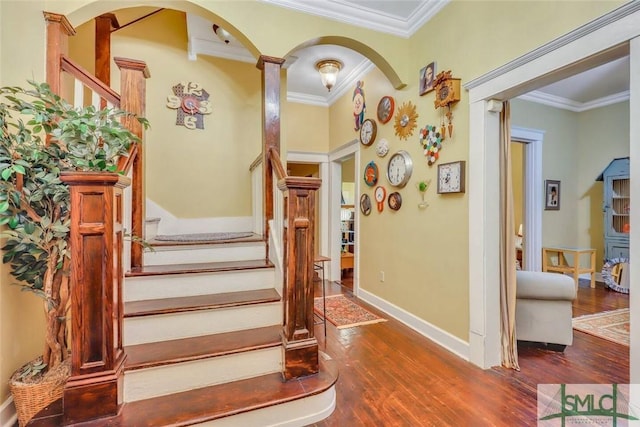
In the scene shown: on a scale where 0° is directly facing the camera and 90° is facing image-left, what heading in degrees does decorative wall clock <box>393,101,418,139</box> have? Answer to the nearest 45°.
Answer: approximately 45°

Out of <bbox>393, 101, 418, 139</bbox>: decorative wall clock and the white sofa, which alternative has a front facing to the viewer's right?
the white sofa

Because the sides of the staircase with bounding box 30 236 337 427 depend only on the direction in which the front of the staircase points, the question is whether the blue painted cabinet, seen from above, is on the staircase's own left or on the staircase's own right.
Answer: on the staircase's own left

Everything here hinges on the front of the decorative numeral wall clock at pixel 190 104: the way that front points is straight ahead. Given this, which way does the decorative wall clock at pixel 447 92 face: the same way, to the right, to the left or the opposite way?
to the right

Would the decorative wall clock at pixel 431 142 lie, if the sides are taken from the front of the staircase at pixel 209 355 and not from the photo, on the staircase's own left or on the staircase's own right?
on the staircase's own left

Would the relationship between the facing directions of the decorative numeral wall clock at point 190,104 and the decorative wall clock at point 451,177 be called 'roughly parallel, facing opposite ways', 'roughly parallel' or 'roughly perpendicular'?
roughly perpendicular

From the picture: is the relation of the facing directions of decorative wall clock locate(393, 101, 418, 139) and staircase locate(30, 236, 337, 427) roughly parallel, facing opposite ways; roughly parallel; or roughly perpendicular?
roughly perpendicular

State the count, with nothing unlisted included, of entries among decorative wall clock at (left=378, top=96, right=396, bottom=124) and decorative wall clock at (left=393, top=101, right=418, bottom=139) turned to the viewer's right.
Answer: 0

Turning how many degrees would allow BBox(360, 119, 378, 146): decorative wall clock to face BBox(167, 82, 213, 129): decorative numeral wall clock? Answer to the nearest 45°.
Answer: approximately 45° to its right

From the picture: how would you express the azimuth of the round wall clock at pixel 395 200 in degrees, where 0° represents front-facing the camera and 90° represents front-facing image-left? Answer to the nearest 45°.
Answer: approximately 45°

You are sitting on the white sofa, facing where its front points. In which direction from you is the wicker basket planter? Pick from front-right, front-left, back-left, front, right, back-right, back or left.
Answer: back-right

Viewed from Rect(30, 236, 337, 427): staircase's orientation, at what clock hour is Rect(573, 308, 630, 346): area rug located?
The area rug is roughly at 9 o'clock from the staircase.

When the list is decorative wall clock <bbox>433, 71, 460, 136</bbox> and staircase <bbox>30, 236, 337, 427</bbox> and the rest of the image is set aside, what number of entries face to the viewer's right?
0

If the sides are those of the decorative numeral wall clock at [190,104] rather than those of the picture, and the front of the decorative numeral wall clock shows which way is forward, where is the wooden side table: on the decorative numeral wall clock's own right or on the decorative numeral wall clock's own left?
on the decorative numeral wall clock's own left
